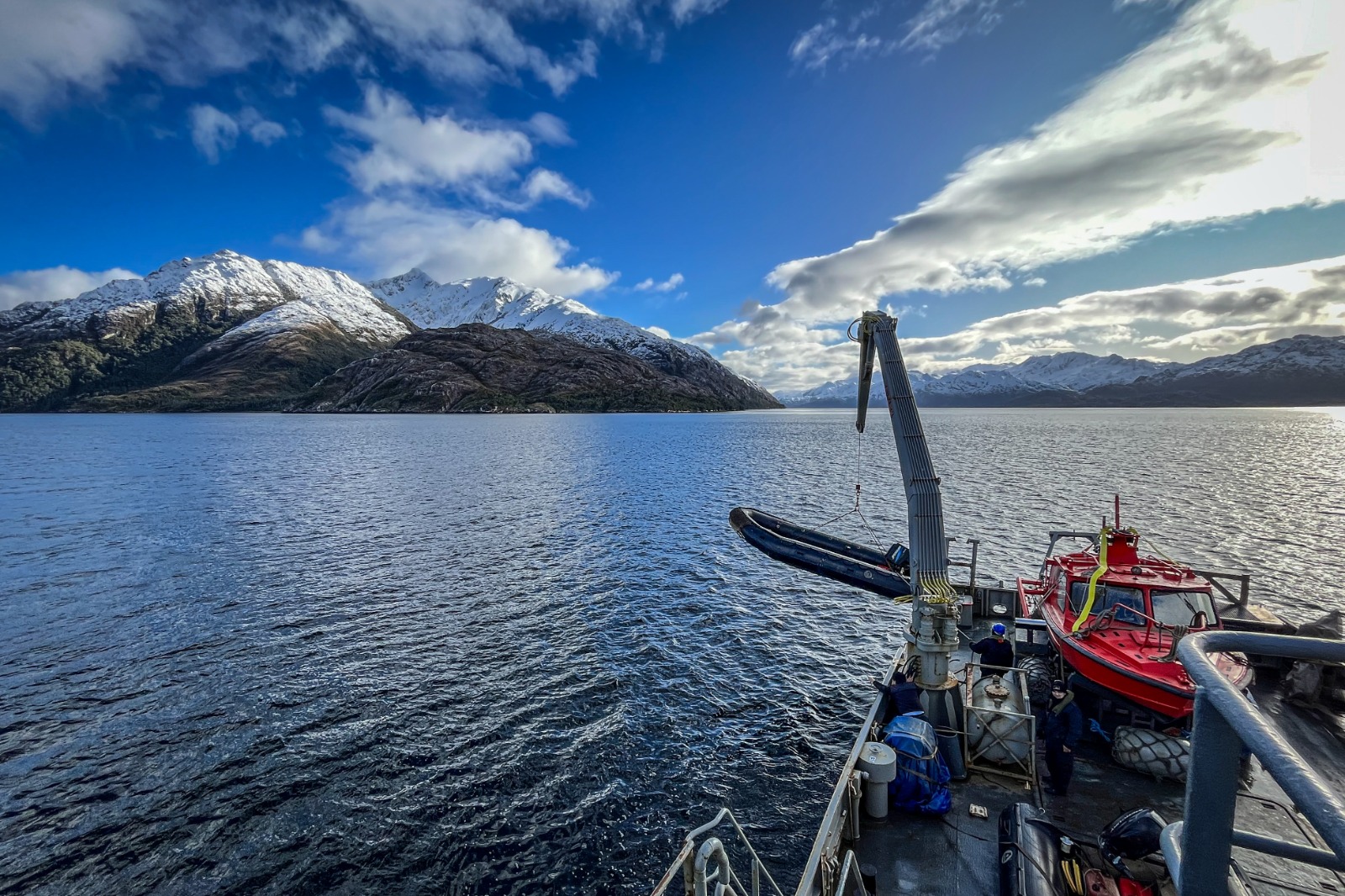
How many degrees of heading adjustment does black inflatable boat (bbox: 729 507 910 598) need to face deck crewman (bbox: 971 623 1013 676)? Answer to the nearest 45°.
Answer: approximately 180°

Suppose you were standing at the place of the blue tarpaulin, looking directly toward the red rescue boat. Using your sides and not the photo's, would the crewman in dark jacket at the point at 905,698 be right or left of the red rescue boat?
left

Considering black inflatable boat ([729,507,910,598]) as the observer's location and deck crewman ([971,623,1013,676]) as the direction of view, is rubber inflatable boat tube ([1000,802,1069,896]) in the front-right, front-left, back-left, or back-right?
front-right

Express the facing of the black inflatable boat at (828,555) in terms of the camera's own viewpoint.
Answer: facing away from the viewer and to the left of the viewer

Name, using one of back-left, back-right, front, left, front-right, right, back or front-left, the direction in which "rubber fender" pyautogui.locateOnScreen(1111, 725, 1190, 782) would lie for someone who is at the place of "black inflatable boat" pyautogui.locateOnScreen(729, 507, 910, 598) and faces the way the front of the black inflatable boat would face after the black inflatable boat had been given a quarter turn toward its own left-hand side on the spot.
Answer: left

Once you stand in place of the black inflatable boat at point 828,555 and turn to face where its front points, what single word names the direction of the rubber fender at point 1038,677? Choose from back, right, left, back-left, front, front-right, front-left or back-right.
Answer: back

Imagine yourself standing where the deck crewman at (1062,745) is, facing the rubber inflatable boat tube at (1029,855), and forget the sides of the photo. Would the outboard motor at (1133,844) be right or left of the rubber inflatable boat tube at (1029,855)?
left

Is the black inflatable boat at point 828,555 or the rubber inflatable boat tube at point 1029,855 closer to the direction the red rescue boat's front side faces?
the rubber inflatable boat tube

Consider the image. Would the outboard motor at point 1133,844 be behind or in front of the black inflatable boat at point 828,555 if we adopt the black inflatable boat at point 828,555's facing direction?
behind

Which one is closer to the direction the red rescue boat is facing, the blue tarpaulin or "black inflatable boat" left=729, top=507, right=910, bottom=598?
the blue tarpaulin

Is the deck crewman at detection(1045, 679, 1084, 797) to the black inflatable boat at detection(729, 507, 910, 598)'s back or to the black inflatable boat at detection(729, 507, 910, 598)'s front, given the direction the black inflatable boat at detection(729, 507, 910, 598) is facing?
to the back

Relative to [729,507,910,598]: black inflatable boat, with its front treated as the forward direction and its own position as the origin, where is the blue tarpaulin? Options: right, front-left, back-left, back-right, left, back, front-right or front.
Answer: back-left

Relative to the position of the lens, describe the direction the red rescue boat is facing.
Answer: facing the viewer and to the right of the viewer

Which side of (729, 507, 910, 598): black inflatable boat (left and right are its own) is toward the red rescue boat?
back
